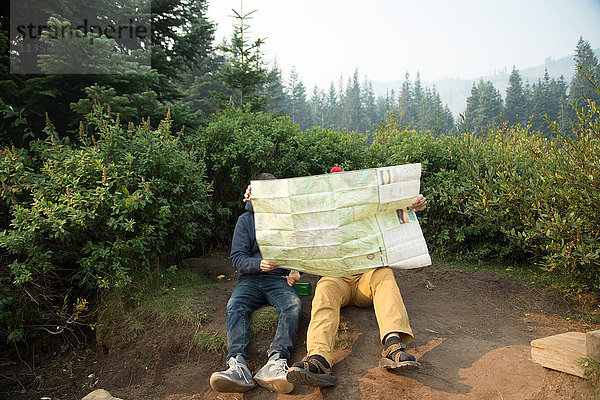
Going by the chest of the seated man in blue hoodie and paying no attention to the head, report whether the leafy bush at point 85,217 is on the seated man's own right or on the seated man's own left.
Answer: on the seated man's own right

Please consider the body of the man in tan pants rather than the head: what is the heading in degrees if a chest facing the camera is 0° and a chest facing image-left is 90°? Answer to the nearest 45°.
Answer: approximately 0°

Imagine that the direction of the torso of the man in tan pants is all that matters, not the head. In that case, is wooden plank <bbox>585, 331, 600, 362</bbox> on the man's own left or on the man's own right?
on the man's own left

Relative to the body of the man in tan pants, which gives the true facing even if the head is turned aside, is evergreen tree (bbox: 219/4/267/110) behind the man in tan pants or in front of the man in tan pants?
behind

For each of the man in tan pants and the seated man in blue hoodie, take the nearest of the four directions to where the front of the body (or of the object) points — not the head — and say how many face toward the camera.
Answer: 2

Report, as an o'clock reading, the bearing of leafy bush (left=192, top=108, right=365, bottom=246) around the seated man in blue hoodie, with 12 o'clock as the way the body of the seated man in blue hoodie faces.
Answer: The leafy bush is roughly at 6 o'clock from the seated man in blue hoodie.

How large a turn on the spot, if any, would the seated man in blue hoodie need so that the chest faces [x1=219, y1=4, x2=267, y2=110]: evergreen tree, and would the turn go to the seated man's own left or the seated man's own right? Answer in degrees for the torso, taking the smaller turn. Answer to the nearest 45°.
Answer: approximately 180°

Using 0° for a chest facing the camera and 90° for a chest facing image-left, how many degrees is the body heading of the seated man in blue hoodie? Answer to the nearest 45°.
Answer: approximately 0°
